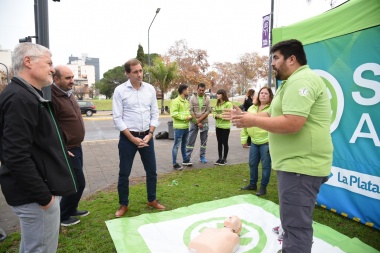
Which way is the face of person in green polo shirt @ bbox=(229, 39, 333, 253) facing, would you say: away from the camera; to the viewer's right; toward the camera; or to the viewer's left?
to the viewer's left

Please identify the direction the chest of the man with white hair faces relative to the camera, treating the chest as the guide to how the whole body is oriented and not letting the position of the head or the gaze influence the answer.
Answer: to the viewer's right

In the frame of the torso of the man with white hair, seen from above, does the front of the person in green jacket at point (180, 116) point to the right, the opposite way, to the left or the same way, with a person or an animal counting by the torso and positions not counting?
to the right

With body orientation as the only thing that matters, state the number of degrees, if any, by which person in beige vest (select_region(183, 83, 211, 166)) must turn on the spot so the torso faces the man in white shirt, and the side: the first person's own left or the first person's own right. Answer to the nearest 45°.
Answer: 0° — they already face them

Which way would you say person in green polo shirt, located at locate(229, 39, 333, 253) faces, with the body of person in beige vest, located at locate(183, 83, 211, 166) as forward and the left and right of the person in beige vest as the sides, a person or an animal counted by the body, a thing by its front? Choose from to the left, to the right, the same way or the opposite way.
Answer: to the right

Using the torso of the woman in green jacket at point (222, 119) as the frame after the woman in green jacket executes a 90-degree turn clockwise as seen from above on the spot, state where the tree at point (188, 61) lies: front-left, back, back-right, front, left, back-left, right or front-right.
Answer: front-right

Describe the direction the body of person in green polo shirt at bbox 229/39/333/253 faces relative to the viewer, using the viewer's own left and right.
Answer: facing to the left of the viewer

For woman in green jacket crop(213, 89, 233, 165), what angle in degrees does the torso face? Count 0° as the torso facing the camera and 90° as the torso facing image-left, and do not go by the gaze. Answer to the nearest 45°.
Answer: approximately 45°
